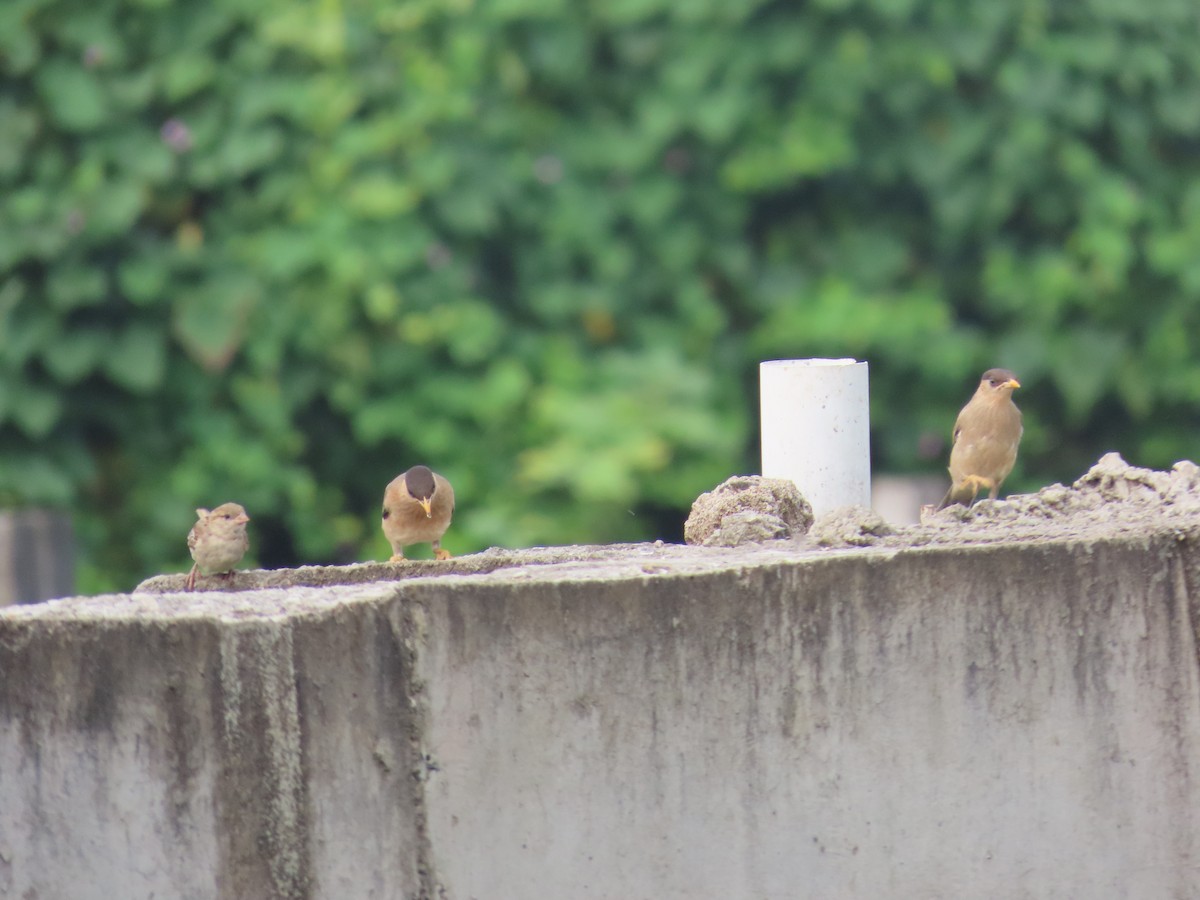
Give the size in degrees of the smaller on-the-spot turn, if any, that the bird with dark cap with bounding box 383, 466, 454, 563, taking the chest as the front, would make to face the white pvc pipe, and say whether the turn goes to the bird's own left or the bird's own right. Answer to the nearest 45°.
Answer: approximately 45° to the bird's own left

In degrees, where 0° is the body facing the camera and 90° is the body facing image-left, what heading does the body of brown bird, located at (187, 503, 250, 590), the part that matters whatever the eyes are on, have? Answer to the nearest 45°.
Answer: approximately 315°

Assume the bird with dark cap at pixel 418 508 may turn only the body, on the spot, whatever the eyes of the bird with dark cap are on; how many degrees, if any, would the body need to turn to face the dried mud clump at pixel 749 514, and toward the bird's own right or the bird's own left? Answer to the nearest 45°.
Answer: approximately 45° to the bird's own left

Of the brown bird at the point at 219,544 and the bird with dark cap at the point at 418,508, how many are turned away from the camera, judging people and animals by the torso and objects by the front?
0

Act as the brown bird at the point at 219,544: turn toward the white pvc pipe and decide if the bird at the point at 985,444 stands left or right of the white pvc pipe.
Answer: left

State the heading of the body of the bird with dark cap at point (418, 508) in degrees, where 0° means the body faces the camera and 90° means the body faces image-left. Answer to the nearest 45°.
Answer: approximately 0°

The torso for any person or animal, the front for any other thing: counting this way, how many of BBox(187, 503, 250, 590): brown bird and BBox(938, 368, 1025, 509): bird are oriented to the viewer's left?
0

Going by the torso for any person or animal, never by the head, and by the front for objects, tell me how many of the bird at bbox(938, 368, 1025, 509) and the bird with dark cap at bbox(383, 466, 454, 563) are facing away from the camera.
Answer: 0

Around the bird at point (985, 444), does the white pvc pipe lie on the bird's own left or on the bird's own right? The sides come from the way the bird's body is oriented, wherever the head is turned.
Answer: on the bird's own right

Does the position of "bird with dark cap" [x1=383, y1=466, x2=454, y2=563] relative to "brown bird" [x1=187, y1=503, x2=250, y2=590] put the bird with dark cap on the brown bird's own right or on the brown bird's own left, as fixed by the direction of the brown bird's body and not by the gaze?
on the brown bird's own left

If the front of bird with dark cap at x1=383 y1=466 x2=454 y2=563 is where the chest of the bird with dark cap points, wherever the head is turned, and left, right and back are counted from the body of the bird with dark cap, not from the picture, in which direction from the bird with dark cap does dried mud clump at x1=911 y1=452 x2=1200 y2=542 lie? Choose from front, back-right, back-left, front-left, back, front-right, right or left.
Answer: front-left

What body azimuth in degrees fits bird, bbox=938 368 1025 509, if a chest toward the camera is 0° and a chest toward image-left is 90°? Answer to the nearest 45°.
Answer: approximately 315°

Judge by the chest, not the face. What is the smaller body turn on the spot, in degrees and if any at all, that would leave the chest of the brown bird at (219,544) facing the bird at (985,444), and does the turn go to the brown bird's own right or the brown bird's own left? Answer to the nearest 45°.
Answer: approximately 45° to the brown bird's own left

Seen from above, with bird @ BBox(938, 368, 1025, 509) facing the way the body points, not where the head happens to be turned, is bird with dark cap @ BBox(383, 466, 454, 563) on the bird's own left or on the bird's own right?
on the bird's own right
